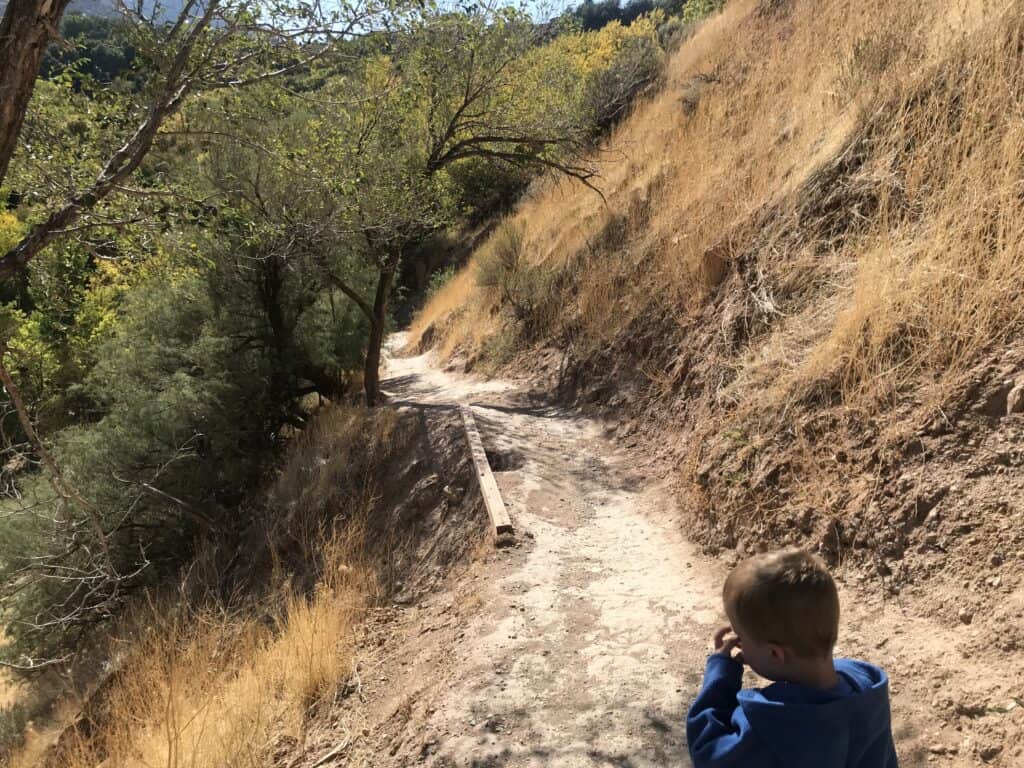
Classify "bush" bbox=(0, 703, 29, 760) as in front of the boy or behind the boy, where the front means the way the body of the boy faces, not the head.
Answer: in front

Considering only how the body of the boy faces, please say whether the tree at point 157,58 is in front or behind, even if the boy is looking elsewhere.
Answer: in front

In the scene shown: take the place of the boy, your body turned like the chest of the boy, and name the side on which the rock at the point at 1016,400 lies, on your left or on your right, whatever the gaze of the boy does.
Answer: on your right

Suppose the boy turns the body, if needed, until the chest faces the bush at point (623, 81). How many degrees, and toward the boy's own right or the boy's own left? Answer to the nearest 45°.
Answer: approximately 45° to the boy's own right

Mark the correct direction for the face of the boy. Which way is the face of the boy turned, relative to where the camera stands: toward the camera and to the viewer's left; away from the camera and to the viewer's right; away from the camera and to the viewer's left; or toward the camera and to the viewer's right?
away from the camera and to the viewer's left

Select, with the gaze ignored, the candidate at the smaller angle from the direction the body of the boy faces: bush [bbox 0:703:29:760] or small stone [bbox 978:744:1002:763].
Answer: the bush

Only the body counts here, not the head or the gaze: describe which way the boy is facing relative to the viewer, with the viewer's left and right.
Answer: facing away from the viewer and to the left of the viewer

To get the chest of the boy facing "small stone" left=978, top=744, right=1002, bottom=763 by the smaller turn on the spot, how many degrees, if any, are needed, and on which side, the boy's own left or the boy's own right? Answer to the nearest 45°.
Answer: approximately 90° to the boy's own right

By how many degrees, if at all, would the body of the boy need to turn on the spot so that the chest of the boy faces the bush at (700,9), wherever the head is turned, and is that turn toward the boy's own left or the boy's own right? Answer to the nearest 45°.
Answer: approximately 45° to the boy's own right
